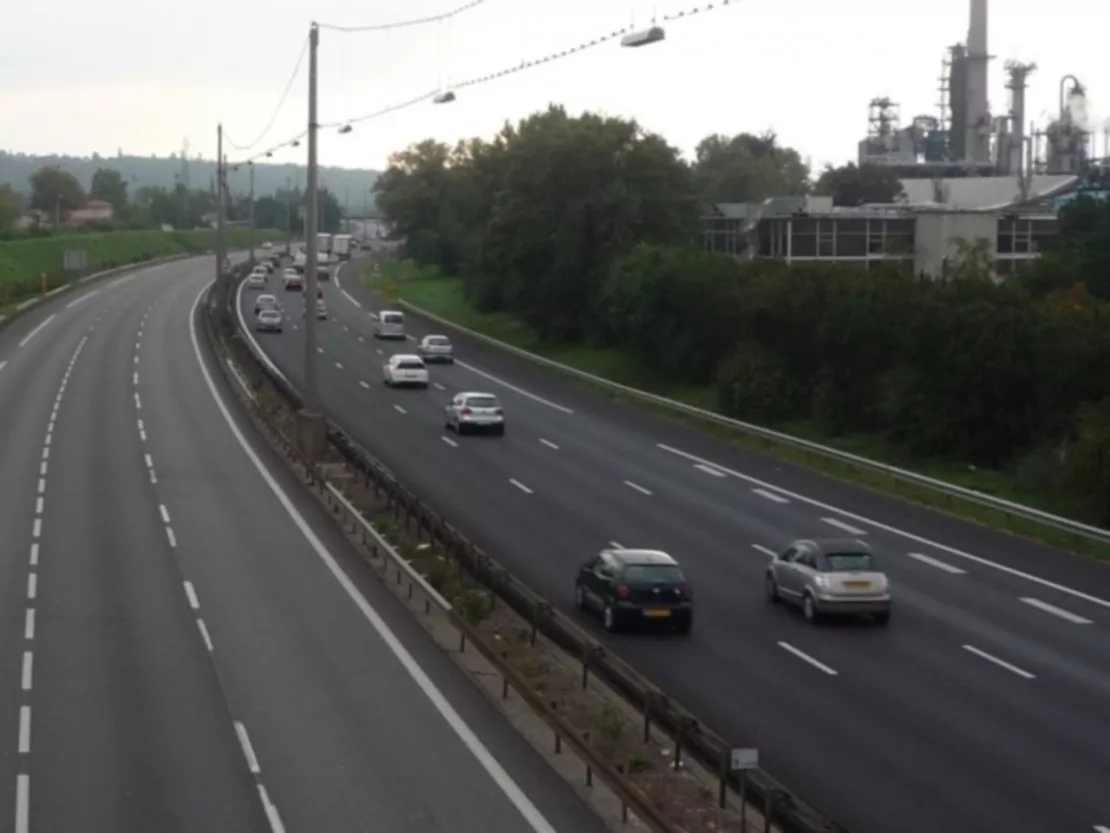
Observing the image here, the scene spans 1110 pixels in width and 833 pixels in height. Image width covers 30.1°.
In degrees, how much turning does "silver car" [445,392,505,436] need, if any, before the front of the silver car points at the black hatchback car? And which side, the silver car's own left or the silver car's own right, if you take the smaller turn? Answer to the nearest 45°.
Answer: approximately 135° to the silver car's own left

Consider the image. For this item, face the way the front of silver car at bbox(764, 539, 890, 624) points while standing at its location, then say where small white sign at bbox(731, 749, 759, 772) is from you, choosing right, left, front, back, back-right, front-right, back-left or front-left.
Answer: back-left

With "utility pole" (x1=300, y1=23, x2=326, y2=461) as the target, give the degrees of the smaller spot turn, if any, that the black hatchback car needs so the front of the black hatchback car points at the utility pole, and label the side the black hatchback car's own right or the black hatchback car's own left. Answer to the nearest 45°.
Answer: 0° — it already faces it

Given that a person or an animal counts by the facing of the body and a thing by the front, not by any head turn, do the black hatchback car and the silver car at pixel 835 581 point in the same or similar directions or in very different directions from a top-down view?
same or similar directions

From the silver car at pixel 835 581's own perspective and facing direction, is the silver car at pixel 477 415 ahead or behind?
ahead

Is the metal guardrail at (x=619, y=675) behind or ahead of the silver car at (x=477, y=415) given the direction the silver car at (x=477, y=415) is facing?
behind

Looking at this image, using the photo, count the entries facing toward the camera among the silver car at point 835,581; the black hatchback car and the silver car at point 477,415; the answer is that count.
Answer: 0

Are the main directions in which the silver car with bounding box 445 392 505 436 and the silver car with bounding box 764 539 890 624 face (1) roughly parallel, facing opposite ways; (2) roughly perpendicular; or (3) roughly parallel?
roughly parallel

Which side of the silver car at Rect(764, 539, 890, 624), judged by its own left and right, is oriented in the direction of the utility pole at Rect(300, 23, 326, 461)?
front

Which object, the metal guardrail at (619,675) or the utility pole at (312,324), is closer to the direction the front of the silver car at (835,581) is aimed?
the utility pole

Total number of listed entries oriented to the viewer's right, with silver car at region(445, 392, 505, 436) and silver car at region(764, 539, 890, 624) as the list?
0

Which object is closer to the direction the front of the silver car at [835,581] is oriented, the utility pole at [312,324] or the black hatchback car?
the utility pole

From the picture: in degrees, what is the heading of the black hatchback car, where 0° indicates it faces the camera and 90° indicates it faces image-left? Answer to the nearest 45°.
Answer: approximately 135°

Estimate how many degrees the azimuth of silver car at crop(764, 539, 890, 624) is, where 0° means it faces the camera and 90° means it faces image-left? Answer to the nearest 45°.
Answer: approximately 135°

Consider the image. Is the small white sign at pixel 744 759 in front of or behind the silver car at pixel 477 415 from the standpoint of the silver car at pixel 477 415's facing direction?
behind

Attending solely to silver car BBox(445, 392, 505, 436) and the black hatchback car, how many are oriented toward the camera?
0

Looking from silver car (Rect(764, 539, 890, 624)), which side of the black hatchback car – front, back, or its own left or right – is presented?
right
